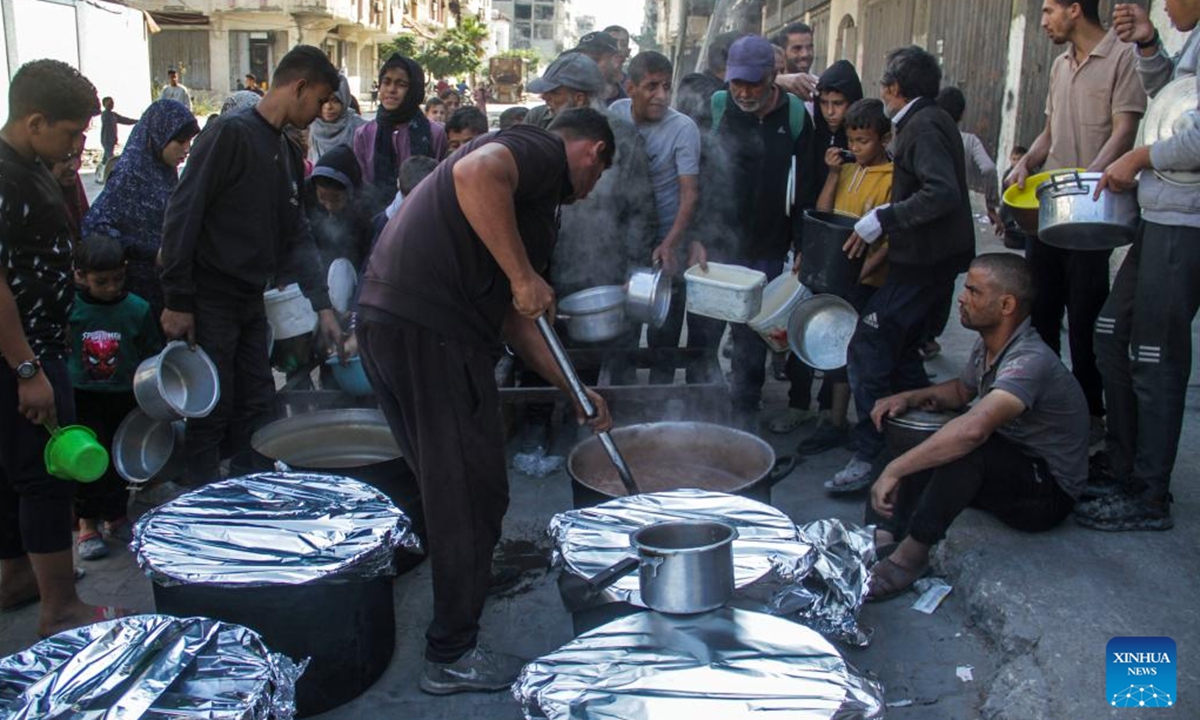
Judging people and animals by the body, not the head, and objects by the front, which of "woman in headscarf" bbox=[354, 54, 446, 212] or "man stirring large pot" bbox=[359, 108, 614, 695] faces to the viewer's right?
the man stirring large pot

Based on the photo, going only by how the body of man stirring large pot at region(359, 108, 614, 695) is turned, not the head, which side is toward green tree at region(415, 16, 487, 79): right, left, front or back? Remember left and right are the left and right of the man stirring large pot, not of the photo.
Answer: left

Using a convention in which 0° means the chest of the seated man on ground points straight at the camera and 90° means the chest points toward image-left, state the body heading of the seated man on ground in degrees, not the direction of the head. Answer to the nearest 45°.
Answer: approximately 90°

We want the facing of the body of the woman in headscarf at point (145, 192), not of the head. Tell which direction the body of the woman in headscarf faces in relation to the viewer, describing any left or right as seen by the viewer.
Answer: facing to the right of the viewer

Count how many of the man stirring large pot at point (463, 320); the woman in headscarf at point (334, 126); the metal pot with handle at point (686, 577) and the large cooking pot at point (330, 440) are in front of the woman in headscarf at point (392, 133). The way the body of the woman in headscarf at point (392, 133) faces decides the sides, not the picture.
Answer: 3

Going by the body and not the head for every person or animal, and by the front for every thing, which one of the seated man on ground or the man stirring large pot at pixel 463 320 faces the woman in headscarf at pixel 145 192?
the seated man on ground

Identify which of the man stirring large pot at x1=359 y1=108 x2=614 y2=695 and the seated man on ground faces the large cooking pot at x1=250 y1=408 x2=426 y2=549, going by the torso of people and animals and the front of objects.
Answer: the seated man on ground

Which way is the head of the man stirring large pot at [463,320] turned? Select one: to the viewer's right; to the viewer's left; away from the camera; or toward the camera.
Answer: to the viewer's right
